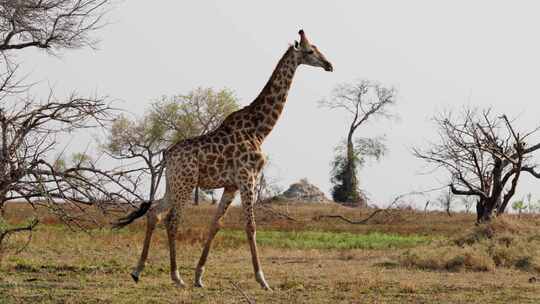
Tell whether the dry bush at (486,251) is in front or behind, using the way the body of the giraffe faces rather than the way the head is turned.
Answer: in front

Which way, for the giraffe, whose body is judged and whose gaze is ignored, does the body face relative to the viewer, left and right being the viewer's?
facing to the right of the viewer
